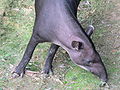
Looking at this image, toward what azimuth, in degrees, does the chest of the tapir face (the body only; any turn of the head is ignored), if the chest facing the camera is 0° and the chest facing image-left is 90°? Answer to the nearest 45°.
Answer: approximately 315°
